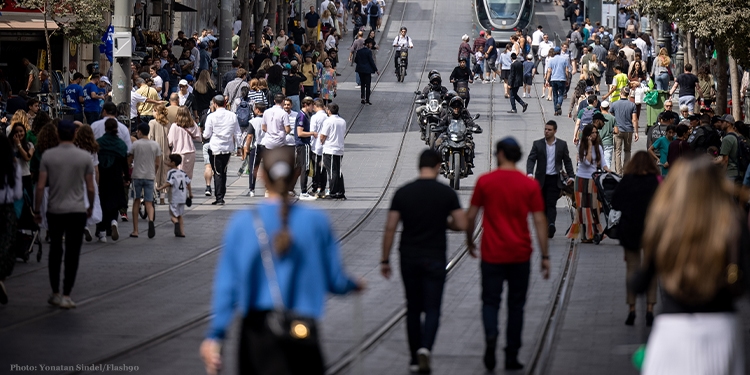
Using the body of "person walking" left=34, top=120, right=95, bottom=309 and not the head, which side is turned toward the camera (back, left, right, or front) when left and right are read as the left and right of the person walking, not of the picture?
back

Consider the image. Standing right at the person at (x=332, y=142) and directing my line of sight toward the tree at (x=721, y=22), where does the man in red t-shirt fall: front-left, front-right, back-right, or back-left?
back-right

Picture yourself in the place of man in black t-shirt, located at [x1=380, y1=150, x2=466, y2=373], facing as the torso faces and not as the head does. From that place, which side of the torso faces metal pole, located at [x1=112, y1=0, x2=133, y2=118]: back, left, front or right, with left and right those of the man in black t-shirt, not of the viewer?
front

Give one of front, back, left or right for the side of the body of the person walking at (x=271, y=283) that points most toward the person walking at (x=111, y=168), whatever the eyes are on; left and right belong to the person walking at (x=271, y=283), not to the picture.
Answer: front

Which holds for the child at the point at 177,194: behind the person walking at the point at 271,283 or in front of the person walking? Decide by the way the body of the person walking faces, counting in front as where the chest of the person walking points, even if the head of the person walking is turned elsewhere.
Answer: in front

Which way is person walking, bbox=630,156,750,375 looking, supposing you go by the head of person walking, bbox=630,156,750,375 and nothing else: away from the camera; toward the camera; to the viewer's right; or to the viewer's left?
away from the camera

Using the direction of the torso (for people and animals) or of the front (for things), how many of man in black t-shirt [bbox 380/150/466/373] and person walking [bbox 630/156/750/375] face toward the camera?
0

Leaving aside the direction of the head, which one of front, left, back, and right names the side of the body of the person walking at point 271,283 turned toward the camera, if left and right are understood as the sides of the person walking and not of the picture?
back

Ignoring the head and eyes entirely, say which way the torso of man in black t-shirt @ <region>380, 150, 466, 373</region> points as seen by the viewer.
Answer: away from the camera

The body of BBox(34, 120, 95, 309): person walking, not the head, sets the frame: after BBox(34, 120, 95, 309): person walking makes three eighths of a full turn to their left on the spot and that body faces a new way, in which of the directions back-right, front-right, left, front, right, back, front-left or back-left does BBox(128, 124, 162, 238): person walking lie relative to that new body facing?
back-right

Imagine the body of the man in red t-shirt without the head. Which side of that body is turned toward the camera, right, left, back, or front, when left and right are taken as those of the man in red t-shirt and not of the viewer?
back

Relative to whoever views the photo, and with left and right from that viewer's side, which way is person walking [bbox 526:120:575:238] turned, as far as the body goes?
facing the viewer

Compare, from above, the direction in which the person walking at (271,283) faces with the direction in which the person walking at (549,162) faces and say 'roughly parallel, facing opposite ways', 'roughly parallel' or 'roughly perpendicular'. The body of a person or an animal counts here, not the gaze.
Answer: roughly parallel, facing opposite ways

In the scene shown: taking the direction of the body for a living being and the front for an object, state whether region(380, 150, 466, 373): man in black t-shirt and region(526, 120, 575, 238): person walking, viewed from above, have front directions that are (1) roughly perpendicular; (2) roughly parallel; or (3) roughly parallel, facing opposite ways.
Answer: roughly parallel, facing opposite ways

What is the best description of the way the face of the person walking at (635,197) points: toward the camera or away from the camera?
away from the camera

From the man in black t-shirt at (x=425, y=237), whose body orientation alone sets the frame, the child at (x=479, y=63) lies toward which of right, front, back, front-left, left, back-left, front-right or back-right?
front

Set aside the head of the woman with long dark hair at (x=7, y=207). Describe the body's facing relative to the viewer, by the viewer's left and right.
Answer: facing away from the viewer

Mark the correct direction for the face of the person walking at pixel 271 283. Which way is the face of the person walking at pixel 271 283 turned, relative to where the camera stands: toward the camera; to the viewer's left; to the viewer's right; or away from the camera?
away from the camera
